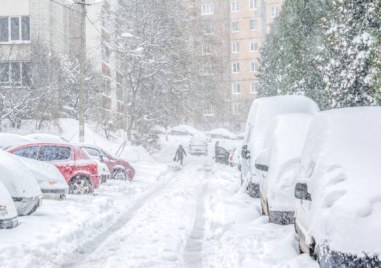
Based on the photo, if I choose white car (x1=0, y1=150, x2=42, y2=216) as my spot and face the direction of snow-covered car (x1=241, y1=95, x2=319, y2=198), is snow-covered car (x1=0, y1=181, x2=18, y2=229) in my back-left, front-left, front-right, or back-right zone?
back-right

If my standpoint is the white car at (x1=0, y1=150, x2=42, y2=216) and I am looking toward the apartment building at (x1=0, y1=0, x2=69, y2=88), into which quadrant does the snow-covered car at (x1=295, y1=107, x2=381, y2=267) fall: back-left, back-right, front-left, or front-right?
back-right

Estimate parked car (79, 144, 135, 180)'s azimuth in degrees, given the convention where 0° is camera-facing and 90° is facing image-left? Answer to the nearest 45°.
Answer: approximately 270°

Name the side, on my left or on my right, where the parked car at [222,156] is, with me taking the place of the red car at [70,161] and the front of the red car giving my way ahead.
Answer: on my right

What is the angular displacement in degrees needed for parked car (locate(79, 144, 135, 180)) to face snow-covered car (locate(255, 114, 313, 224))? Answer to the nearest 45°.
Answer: approximately 90° to its right
